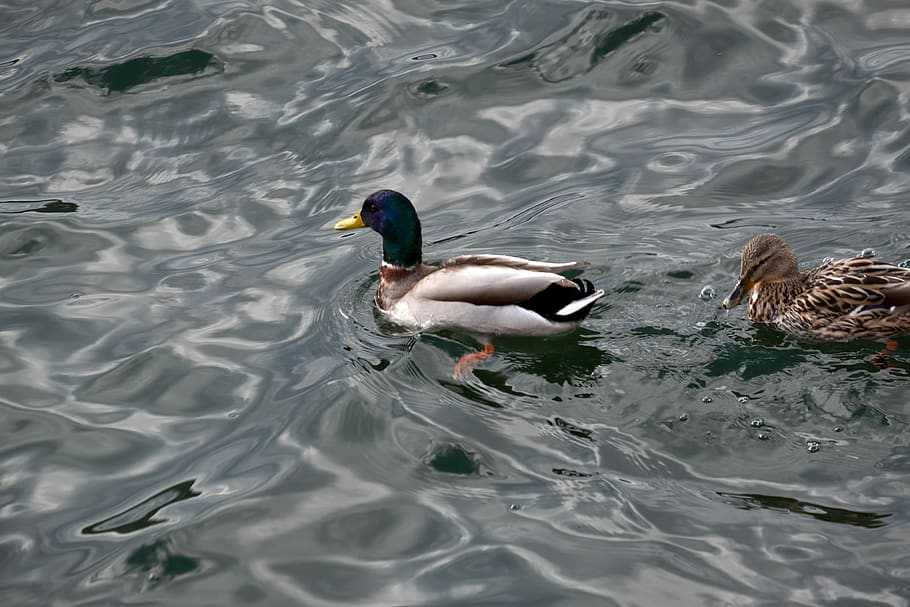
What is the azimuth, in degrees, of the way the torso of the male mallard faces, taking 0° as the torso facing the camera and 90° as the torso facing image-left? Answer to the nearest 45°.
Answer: approximately 90°

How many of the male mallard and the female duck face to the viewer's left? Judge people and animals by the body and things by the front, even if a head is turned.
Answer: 2

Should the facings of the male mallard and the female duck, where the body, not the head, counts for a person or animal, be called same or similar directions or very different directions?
same or similar directions

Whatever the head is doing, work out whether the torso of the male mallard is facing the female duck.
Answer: no

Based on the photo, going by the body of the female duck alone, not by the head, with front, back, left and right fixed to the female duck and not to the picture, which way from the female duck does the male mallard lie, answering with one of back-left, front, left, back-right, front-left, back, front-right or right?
front

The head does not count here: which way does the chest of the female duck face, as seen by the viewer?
to the viewer's left
